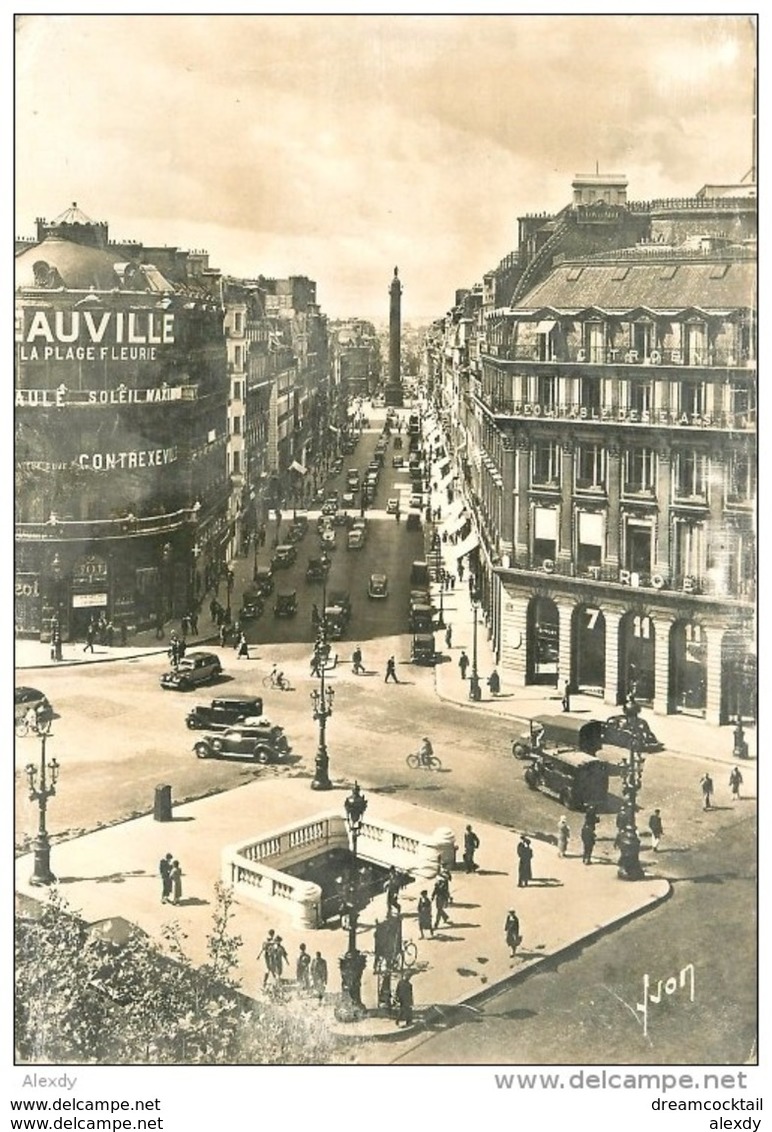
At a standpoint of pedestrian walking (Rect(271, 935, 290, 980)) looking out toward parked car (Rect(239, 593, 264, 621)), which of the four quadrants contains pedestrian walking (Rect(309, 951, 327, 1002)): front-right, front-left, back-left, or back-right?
back-right

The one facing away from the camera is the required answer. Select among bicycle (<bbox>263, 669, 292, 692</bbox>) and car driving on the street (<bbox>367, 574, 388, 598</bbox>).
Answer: the car driving on the street

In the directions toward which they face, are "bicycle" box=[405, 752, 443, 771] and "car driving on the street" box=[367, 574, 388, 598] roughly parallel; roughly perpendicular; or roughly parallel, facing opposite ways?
roughly perpendicular

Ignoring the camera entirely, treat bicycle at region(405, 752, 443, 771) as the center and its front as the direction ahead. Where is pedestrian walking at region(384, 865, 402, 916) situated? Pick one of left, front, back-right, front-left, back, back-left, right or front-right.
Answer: left

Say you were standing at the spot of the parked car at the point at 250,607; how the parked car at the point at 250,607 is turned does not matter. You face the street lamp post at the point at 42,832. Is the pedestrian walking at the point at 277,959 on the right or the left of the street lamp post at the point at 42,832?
left

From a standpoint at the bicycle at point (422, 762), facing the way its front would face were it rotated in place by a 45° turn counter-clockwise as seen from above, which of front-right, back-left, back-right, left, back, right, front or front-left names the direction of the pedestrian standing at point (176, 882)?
front

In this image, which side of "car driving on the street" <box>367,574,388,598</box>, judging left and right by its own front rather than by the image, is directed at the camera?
back
